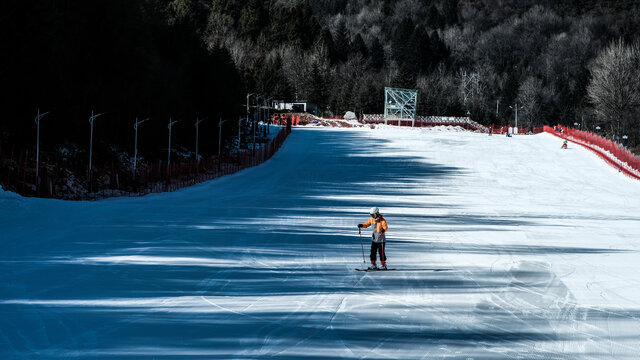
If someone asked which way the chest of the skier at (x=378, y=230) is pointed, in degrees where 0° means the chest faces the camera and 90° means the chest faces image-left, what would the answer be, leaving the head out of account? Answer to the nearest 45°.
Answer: approximately 45°
